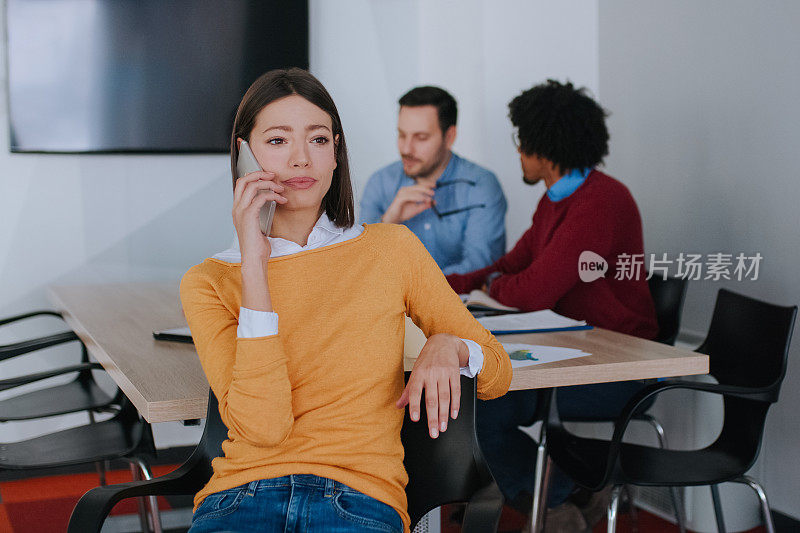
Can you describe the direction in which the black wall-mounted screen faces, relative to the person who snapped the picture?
facing the viewer

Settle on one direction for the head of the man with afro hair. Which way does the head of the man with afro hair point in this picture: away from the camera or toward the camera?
away from the camera

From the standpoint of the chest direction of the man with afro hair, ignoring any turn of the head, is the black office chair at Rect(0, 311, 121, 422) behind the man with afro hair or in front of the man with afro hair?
in front

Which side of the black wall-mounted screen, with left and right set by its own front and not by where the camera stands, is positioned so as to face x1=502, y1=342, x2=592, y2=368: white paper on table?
front

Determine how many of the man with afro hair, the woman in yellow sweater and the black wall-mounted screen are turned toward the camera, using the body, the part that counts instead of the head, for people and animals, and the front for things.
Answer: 2

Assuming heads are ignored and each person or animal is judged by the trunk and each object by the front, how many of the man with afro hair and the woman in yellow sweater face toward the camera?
1

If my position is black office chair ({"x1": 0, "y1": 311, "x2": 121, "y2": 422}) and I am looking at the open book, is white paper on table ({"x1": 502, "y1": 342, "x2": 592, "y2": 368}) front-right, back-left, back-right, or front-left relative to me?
front-right

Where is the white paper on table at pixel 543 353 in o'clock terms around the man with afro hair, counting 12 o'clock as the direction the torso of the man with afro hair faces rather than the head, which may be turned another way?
The white paper on table is roughly at 9 o'clock from the man with afro hair.

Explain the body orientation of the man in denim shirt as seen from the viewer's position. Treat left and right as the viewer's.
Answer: facing the viewer and to the left of the viewer

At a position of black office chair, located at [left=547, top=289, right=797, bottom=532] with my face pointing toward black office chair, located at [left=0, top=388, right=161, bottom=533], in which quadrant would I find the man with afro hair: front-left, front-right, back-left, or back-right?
front-right

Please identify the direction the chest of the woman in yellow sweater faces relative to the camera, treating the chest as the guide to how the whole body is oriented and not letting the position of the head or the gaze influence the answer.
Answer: toward the camera

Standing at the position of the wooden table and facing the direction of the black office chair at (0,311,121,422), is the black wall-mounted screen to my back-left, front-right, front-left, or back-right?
front-right

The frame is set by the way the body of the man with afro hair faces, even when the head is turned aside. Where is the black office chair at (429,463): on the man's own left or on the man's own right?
on the man's own left

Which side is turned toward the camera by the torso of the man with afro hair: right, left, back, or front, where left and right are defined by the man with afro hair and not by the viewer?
left

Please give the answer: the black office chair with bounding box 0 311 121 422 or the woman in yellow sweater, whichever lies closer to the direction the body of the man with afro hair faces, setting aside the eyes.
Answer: the black office chair
